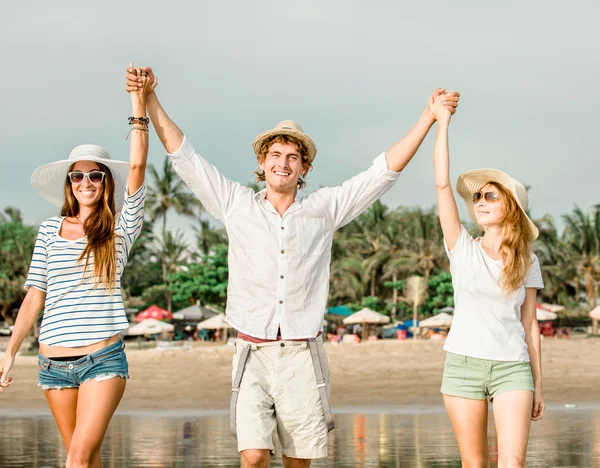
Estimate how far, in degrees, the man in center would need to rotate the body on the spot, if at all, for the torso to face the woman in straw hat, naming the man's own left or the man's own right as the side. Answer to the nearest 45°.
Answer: approximately 90° to the man's own left

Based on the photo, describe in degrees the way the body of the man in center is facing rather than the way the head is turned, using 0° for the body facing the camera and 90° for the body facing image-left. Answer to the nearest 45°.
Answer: approximately 0°

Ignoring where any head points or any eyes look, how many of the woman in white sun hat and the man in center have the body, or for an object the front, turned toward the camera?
2

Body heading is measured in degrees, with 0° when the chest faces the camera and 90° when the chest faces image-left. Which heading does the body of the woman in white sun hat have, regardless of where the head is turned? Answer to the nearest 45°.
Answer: approximately 0°

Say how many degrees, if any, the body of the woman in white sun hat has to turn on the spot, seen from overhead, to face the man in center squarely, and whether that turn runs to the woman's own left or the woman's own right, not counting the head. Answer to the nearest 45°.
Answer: approximately 90° to the woman's own left

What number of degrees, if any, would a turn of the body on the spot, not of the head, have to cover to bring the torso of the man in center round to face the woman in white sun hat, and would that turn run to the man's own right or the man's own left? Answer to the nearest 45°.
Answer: approximately 90° to the man's own right

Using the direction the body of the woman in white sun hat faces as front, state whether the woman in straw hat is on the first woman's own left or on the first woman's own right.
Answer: on the first woman's own left
